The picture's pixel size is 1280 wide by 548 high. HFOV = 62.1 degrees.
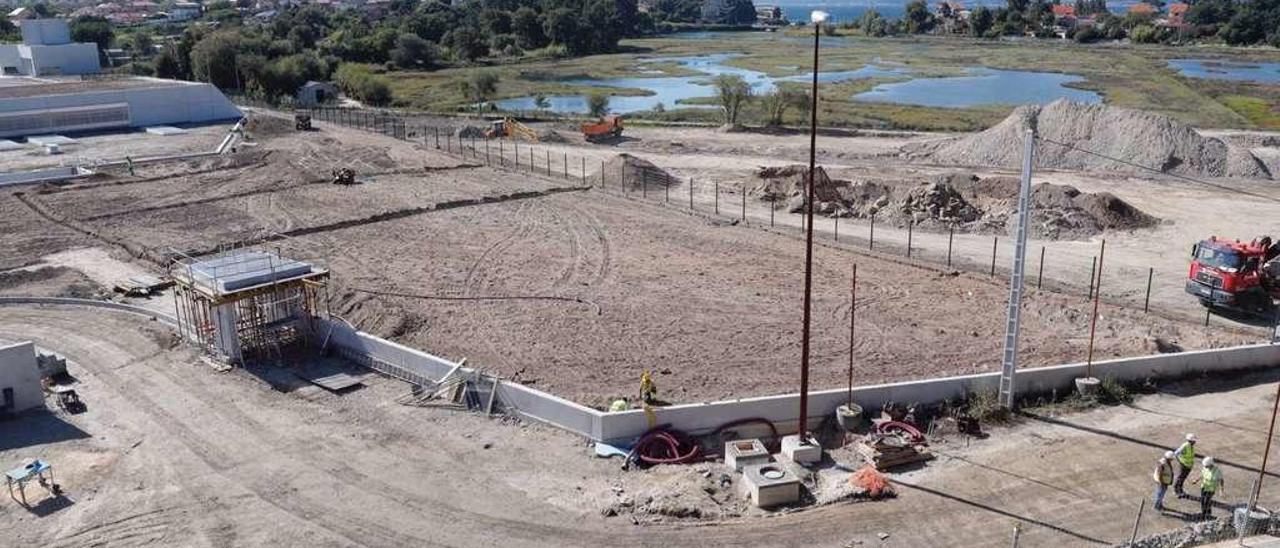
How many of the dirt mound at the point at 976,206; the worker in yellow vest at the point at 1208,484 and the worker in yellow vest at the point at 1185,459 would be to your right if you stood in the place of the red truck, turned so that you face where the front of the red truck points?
1

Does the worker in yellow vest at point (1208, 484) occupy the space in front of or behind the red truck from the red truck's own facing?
in front

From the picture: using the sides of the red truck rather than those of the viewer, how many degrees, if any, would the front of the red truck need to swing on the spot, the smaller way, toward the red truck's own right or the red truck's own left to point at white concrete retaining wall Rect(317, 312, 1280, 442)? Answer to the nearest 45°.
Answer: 0° — it already faces it

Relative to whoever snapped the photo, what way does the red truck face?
facing the viewer and to the left of the viewer

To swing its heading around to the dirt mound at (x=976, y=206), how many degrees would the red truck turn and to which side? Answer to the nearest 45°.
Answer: approximately 90° to its right

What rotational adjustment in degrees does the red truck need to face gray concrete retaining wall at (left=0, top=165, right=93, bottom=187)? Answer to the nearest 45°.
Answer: approximately 45° to its right

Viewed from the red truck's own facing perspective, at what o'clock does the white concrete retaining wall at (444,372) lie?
The white concrete retaining wall is roughly at 12 o'clock from the red truck.

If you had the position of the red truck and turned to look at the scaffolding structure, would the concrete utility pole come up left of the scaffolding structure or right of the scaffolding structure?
left

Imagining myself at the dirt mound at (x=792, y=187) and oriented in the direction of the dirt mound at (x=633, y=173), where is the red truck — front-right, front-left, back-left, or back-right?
back-left

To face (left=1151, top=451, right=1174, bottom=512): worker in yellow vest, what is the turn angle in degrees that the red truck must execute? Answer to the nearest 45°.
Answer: approximately 45° to its left

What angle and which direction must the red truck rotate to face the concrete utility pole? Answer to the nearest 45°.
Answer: approximately 45° to its left

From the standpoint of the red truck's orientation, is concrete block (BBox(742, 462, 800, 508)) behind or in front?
in front

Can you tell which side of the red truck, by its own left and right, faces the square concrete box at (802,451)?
front

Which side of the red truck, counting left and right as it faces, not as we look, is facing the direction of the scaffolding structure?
front

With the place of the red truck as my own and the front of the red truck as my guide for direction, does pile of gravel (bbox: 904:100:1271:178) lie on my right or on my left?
on my right
